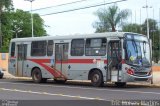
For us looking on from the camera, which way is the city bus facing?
facing the viewer and to the right of the viewer
